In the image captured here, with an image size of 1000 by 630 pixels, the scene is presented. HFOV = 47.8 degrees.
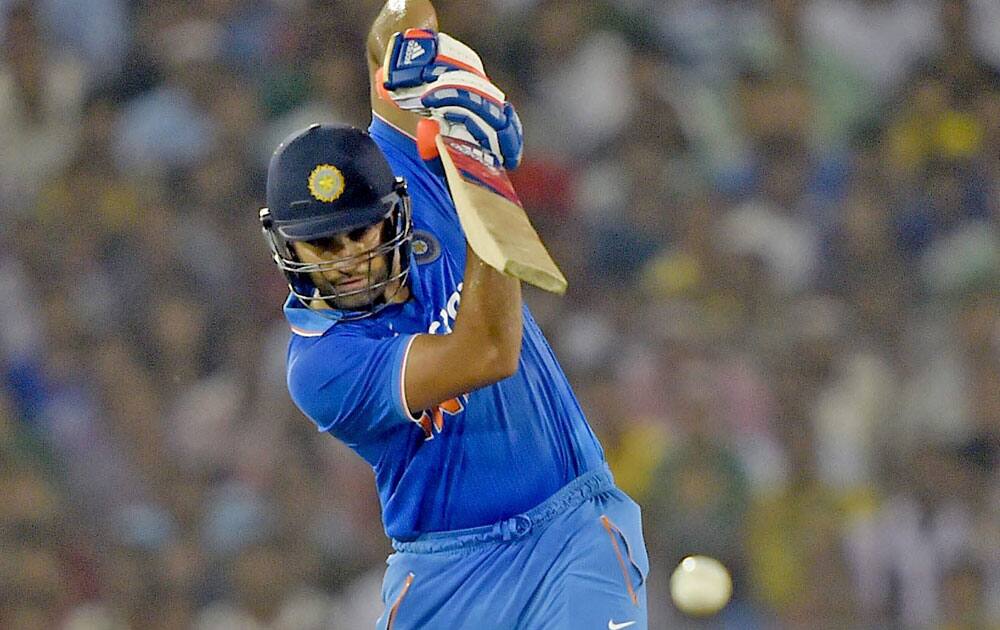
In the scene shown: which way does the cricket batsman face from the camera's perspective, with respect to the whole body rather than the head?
toward the camera

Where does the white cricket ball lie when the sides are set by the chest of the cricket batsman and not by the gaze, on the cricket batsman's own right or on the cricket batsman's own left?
on the cricket batsman's own left
